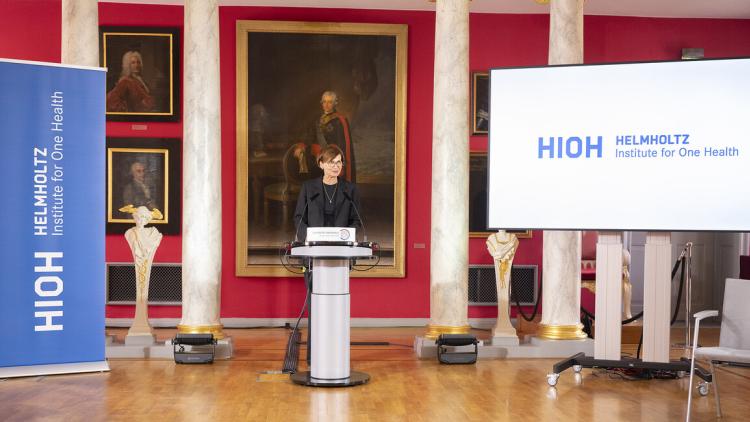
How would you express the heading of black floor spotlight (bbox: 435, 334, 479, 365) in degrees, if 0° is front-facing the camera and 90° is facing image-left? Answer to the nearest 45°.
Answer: approximately 180°

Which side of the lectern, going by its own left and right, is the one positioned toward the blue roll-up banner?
right

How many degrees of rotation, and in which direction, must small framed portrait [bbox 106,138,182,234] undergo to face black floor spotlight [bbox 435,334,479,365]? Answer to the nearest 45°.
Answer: approximately 45° to its left

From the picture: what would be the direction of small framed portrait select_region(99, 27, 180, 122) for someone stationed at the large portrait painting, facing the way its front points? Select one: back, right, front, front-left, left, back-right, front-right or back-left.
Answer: right

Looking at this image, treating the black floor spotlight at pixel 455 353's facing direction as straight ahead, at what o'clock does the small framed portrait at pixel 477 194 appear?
The small framed portrait is roughly at 12 o'clock from the black floor spotlight.
